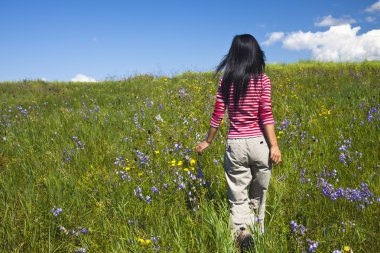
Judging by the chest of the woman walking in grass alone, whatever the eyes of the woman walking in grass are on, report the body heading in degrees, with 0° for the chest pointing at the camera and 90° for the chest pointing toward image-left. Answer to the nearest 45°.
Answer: approximately 180°

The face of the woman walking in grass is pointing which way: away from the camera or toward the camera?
away from the camera

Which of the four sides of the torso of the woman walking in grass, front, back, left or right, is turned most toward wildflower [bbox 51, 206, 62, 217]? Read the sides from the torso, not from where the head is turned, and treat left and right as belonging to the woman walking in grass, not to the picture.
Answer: left
